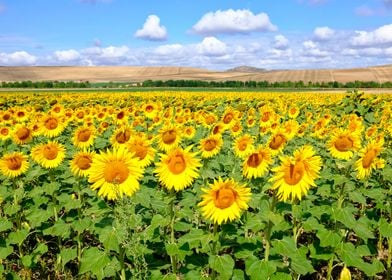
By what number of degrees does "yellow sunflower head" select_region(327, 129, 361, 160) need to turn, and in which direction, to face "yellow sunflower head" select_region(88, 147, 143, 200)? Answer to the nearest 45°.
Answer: approximately 45° to its right

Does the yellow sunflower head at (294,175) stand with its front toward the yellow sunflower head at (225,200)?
no

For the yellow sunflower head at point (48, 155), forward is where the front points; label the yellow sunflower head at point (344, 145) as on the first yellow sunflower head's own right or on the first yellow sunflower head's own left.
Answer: on the first yellow sunflower head's own left

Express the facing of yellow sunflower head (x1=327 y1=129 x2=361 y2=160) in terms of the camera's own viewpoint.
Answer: facing the viewer

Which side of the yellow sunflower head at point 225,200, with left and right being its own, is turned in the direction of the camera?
front

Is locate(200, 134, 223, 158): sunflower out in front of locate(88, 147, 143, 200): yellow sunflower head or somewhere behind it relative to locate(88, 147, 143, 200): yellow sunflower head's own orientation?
behind

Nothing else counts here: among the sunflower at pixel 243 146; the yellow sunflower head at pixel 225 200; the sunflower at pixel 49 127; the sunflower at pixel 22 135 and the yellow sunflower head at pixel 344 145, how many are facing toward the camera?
5

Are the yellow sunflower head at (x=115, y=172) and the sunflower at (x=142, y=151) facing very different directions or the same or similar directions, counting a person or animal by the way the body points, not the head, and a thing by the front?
same or similar directions

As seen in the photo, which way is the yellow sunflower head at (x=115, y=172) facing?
toward the camera

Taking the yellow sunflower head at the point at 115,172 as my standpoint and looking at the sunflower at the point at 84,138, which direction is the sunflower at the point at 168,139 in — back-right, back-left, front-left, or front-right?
front-right

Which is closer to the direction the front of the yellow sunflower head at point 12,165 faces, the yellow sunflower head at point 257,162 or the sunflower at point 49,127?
the yellow sunflower head

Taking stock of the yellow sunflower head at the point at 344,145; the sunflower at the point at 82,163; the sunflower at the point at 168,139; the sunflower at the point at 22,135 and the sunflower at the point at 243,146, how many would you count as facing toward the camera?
5

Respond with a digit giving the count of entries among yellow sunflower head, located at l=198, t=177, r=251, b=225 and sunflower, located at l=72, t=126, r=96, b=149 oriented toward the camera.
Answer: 2

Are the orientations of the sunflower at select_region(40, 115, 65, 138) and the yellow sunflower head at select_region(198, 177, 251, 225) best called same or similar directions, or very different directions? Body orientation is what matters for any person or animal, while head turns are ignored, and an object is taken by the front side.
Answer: same or similar directions
